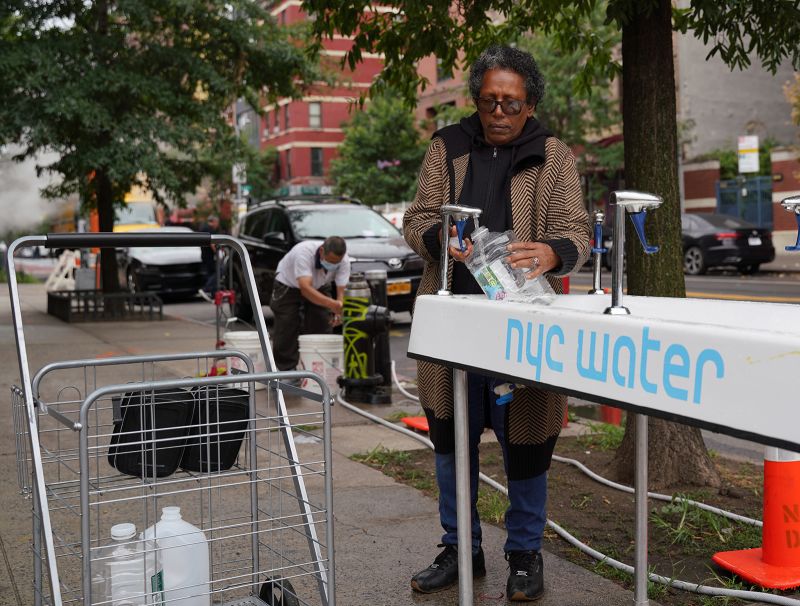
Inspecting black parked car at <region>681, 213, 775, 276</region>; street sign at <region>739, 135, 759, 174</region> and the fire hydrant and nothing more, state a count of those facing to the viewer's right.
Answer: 1

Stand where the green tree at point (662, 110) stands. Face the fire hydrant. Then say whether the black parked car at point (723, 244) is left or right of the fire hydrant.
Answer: right

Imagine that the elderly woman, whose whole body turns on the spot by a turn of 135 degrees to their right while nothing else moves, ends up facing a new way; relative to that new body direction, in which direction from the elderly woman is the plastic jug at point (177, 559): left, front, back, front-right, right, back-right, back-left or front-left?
left

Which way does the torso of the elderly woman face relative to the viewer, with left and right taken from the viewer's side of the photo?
facing the viewer

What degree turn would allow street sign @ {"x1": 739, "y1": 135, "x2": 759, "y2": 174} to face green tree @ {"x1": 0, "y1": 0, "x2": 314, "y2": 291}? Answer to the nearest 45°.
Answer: approximately 45° to its right

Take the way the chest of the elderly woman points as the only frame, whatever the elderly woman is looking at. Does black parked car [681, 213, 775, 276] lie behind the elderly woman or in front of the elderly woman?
behind

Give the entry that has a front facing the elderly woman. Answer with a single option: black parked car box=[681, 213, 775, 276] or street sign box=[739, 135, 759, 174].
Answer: the street sign

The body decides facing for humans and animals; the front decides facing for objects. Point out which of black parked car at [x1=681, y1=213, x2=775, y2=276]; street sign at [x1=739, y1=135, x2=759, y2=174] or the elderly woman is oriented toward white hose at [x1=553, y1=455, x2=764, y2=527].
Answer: the street sign

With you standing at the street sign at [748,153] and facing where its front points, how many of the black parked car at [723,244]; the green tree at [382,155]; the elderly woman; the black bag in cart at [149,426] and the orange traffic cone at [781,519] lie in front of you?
4

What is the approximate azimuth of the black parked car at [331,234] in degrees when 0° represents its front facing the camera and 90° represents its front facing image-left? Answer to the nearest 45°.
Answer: approximately 315°

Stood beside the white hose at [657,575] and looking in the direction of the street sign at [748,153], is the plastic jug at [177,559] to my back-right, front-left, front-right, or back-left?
back-left

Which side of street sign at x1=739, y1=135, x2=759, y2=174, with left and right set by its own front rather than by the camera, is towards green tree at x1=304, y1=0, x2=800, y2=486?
front

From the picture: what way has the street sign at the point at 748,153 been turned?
toward the camera

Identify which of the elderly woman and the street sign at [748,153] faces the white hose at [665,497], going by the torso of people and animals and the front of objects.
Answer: the street sign

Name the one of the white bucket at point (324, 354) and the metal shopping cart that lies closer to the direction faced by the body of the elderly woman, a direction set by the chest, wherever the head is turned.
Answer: the metal shopping cart
